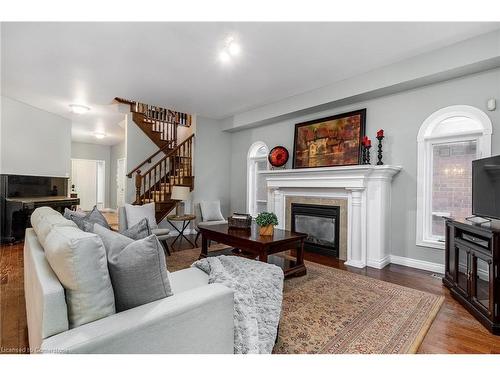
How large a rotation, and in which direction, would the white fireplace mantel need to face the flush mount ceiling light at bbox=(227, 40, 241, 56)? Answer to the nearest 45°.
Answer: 0° — it already faces it

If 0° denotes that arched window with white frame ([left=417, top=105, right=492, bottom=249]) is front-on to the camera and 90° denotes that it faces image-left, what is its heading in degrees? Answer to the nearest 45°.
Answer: approximately 45°

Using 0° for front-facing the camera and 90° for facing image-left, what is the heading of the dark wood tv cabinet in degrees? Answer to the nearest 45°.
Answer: approximately 45°

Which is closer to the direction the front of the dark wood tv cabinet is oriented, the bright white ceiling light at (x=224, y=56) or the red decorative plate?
the bright white ceiling light

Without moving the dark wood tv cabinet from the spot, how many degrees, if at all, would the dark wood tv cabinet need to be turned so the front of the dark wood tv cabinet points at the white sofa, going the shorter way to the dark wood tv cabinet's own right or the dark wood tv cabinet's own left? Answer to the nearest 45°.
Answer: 0° — it already faces it

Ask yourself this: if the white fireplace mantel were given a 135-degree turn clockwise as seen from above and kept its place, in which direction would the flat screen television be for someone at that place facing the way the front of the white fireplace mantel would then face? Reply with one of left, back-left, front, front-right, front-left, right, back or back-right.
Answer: back-right

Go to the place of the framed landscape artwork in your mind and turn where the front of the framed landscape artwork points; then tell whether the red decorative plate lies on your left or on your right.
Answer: on your right

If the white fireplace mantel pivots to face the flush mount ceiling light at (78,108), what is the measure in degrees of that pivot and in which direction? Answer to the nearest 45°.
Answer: approximately 45° to its right

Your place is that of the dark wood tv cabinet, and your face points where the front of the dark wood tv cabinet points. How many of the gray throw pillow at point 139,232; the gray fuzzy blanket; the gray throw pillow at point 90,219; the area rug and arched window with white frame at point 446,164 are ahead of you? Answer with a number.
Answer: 4
